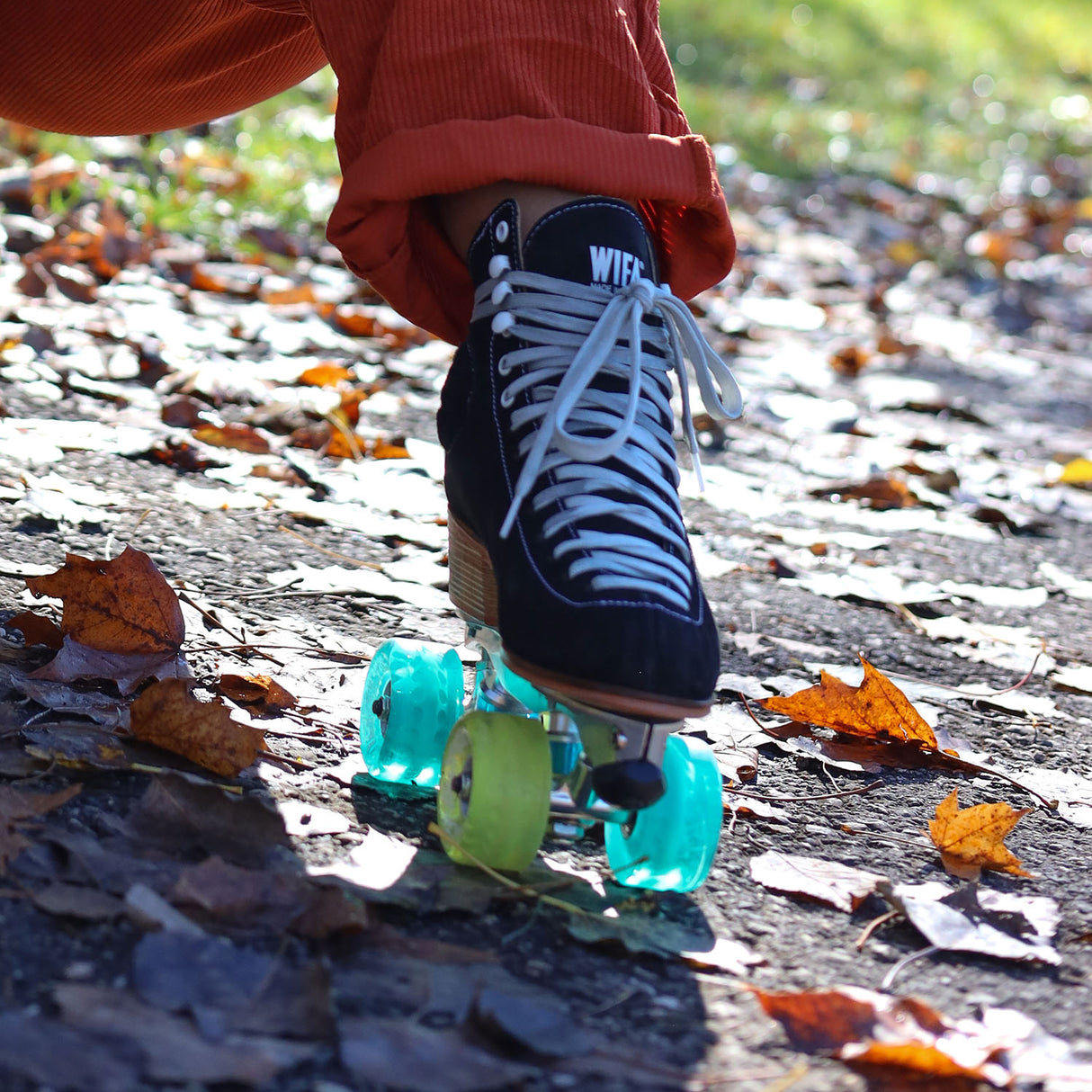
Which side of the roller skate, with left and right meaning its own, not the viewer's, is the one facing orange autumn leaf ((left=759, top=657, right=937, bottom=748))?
left

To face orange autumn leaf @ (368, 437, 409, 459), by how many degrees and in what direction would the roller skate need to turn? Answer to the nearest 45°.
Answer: approximately 135° to its left

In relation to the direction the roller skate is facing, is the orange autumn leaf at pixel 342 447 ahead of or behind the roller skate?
behind

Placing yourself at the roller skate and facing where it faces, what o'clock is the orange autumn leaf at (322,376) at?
The orange autumn leaf is roughly at 7 o'clock from the roller skate.

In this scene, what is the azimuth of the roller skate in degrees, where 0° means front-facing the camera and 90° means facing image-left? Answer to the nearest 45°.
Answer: approximately 315°

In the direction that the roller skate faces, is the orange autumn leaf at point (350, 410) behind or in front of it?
behind
